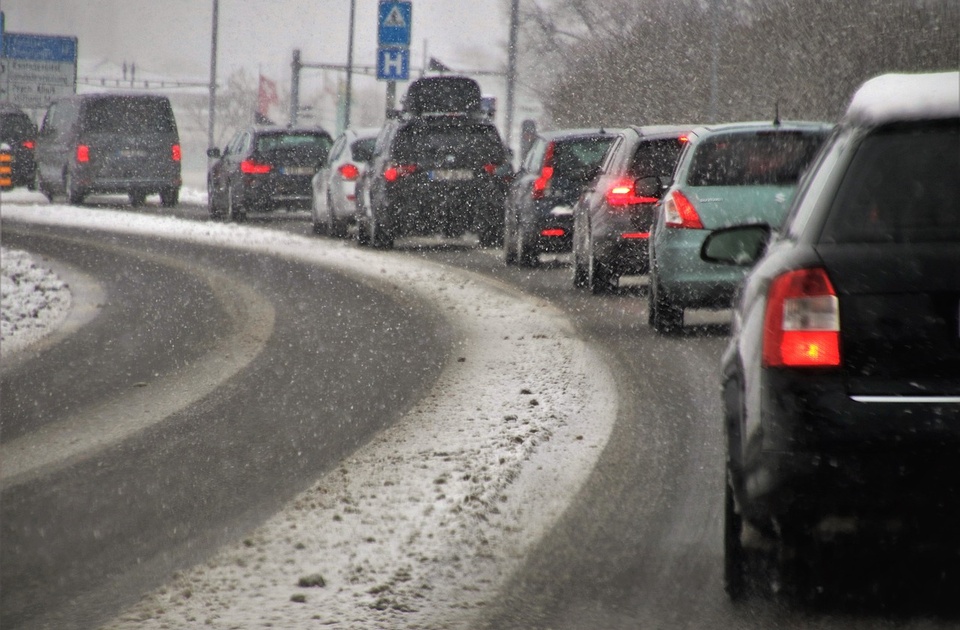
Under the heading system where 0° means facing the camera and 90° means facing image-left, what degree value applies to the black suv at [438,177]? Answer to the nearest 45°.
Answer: approximately 180°

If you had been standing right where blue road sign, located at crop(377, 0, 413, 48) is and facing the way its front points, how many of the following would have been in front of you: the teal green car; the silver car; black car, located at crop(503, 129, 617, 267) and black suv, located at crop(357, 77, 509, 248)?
4

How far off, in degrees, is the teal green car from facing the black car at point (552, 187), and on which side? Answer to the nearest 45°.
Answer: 0° — it already faces it

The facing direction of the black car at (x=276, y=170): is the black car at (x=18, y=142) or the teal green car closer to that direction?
the black car

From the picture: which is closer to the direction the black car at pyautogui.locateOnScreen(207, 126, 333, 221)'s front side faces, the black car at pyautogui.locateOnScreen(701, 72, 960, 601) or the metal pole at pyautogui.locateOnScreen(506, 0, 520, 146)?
the metal pole

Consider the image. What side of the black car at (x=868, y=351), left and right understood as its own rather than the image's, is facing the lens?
back

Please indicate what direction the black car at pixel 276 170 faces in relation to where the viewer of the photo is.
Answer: facing away from the viewer and to the left of the viewer

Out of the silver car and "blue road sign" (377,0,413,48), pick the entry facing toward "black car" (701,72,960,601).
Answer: the blue road sign

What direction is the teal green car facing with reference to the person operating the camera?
facing away from the viewer

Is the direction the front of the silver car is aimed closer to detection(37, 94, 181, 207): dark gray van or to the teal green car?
the dark gray van

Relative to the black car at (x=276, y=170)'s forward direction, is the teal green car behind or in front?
behind
